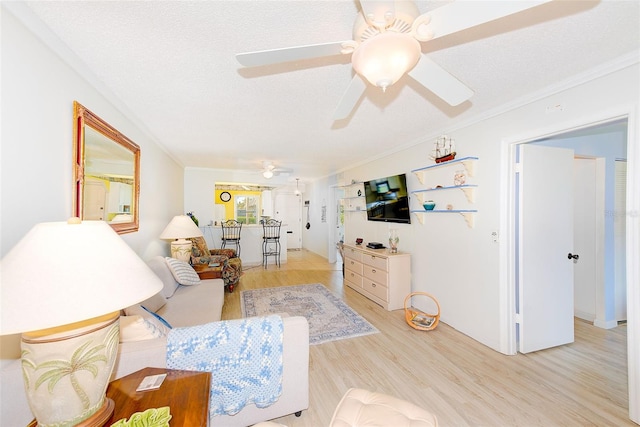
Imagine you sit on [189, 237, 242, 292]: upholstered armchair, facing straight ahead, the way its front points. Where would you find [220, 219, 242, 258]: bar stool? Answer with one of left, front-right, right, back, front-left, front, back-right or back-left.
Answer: back-left

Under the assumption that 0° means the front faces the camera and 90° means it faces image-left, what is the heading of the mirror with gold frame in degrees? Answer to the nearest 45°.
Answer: approximately 315°

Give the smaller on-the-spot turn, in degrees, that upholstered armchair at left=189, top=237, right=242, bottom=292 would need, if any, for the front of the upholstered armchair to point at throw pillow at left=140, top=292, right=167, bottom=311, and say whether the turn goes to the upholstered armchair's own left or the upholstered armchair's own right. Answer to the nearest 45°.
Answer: approximately 45° to the upholstered armchair's own right

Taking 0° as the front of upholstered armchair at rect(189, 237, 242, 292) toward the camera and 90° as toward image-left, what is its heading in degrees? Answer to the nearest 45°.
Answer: approximately 315°

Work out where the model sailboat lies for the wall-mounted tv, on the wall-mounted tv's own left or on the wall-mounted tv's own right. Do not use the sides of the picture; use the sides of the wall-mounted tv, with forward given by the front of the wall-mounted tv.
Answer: on the wall-mounted tv's own left

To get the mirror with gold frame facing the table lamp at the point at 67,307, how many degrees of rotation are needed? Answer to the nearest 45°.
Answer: approximately 45° to its right

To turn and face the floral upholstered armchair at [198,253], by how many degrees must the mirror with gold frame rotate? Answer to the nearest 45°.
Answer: approximately 90° to its left

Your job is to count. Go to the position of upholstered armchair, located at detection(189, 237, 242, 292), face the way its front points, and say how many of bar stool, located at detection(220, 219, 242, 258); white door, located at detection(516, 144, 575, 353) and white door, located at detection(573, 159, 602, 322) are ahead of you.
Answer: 2

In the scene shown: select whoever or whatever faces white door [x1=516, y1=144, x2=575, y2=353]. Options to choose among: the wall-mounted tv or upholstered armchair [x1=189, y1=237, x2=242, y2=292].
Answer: the upholstered armchair

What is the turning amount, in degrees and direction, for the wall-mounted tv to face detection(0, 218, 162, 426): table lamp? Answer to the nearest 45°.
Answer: approximately 45° to its left
